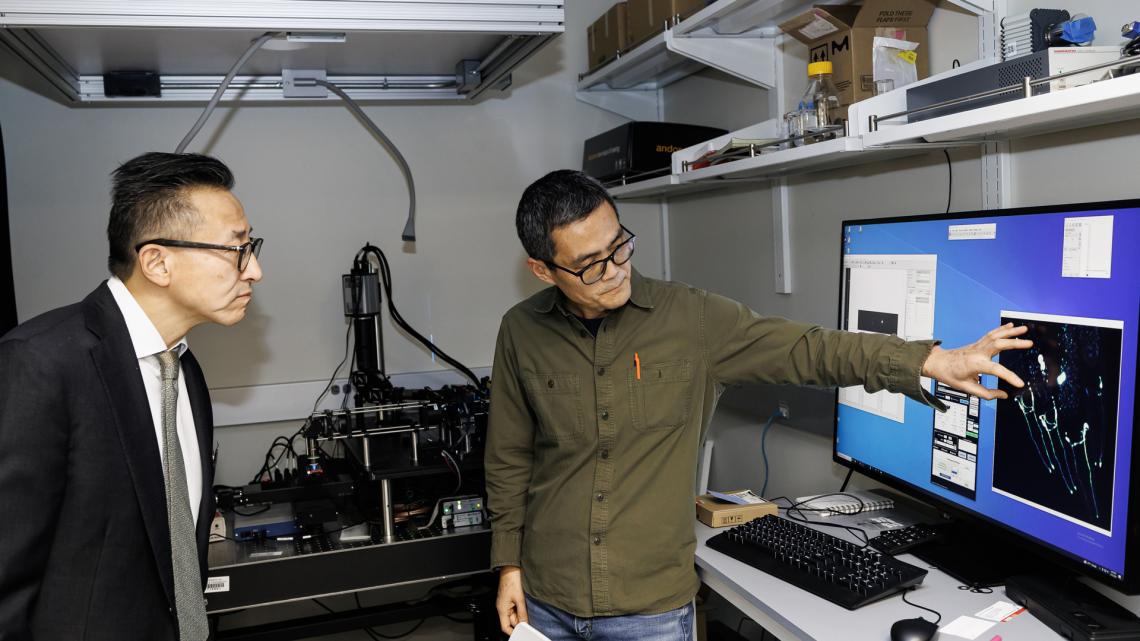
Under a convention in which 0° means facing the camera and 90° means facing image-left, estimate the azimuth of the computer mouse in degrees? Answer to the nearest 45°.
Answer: approximately 225°

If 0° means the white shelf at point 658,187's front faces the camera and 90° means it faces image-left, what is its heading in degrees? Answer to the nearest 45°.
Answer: approximately 45°

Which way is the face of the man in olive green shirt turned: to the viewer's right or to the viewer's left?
to the viewer's right

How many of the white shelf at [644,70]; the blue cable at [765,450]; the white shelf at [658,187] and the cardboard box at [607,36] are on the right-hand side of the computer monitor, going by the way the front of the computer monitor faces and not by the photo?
4

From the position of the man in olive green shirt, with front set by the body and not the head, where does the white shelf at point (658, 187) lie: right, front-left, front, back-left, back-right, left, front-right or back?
back

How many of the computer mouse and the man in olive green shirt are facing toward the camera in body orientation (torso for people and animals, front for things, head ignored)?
1
